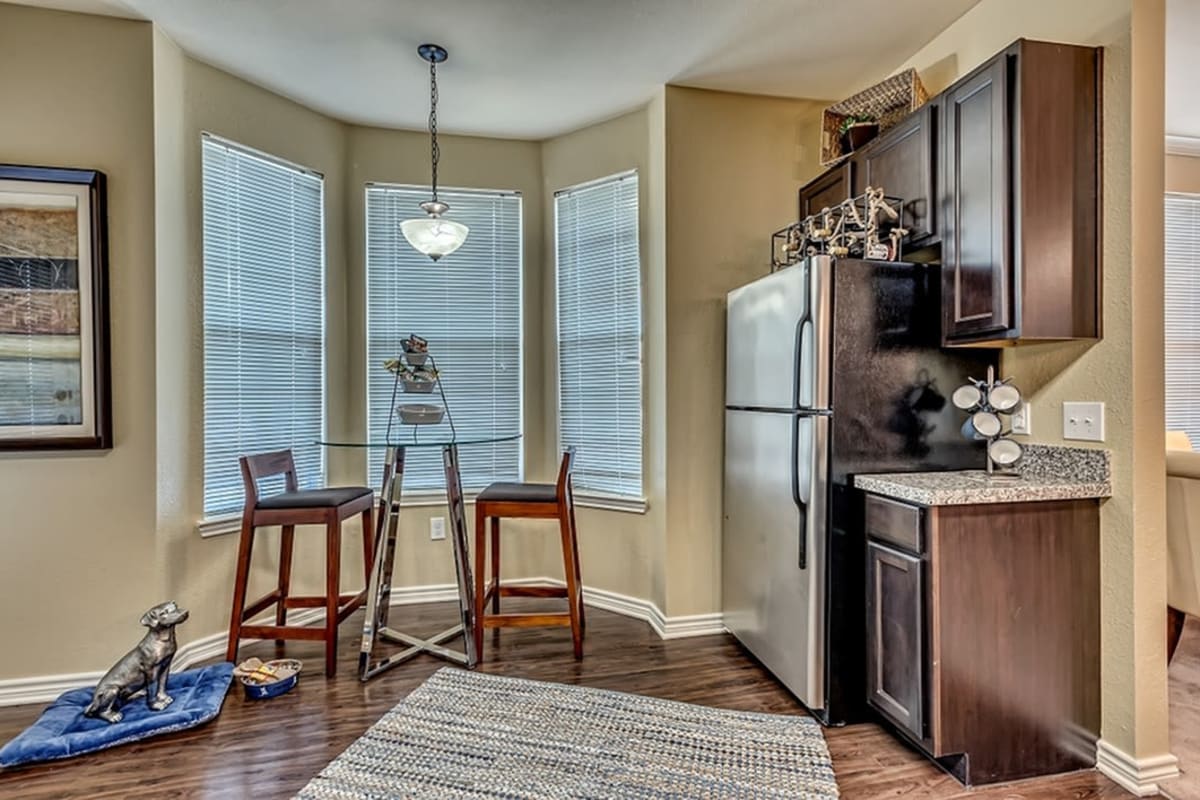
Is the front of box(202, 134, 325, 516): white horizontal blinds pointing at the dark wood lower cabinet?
yes

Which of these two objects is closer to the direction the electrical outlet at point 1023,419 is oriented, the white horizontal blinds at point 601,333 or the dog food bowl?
the dog food bowl

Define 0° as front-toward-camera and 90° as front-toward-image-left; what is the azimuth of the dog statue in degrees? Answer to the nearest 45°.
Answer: approximately 270°

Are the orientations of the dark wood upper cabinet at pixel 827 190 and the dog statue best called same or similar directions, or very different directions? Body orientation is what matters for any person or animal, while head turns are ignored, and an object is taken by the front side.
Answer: very different directions

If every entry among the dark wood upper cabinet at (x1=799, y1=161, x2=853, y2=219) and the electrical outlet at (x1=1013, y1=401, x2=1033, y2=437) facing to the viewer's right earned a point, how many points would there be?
0

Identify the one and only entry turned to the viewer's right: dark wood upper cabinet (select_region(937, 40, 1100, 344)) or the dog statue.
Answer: the dog statue

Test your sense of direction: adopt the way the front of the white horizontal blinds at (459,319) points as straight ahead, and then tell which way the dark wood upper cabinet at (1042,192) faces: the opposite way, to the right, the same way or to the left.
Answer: to the right

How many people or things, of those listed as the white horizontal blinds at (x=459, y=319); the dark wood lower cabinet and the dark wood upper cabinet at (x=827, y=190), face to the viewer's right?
0

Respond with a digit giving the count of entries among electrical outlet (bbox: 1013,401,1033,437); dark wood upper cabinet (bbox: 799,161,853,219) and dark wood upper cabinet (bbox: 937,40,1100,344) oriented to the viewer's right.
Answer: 0

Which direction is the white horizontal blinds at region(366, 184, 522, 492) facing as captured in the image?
toward the camera

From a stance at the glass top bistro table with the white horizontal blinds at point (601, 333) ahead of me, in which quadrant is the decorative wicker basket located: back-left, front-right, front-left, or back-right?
front-right
